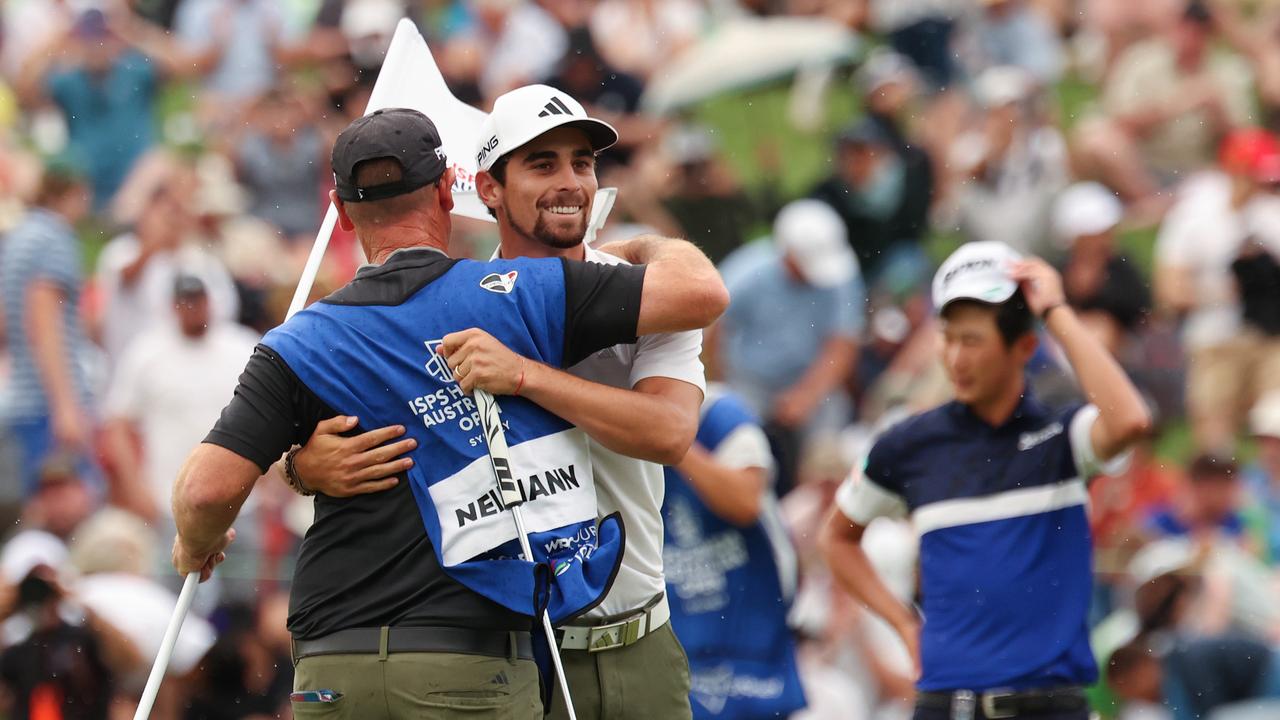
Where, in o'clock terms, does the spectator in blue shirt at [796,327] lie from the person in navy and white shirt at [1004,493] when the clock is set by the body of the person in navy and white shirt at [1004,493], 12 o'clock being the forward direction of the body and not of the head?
the spectator in blue shirt at [796,327] is roughly at 4 o'clock from the person in navy and white shirt at [1004,493].

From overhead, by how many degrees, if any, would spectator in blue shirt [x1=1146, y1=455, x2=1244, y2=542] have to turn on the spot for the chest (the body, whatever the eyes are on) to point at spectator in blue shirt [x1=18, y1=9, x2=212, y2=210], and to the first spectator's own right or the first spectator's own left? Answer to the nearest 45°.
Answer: approximately 90° to the first spectator's own right

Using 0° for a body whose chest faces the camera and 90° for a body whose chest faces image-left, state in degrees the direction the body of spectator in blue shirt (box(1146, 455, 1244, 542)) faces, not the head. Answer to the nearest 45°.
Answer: approximately 0°

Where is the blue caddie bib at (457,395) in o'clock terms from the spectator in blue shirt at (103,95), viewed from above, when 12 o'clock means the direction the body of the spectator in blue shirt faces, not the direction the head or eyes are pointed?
The blue caddie bib is roughly at 12 o'clock from the spectator in blue shirt.
